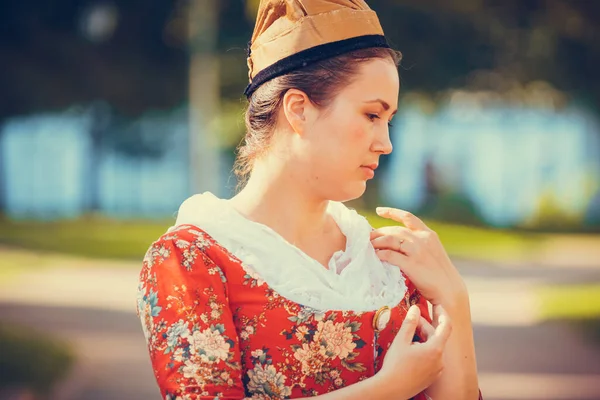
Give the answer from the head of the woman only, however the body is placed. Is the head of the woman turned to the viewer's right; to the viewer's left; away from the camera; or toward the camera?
to the viewer's right

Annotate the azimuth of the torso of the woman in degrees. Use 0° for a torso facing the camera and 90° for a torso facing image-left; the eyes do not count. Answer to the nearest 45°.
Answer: approximately 315°
